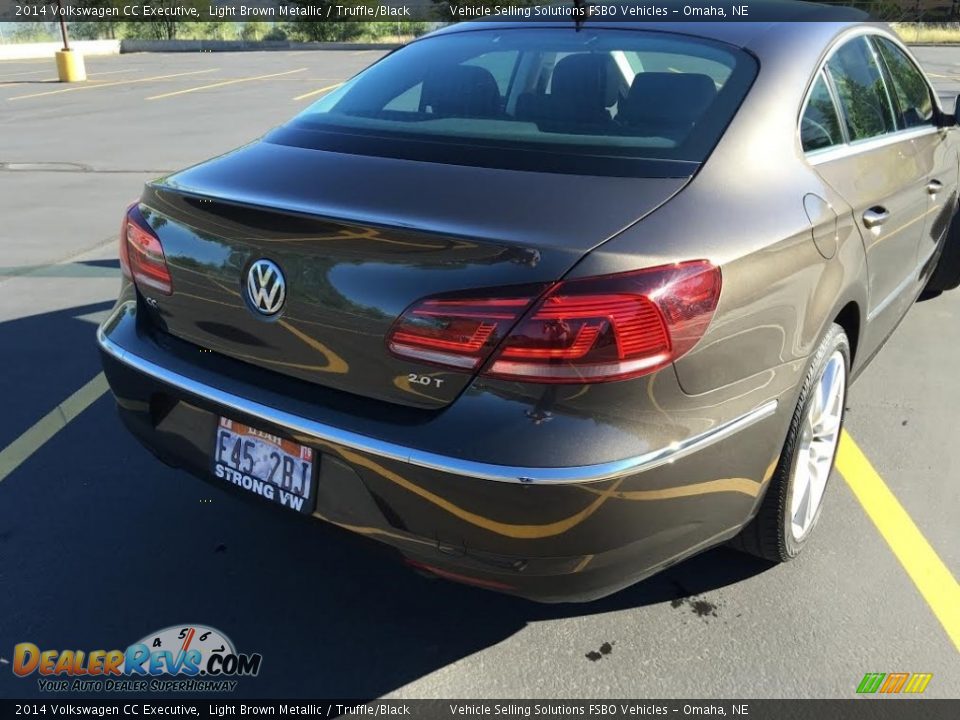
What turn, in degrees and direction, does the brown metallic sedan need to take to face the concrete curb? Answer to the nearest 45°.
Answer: approximately 45° to its left

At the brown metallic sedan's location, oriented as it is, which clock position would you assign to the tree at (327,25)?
The tree is roughly at 10 o'clock from the brown metallic sedan.

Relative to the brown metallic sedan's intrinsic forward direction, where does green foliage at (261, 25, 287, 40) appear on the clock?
The green foliage is roughly at 10 o'clock from the brown metallic sedan.

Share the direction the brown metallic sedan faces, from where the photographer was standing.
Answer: facing away from the viewer and to the right of the viewer

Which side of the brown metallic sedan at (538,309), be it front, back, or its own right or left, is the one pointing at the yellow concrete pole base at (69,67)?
left

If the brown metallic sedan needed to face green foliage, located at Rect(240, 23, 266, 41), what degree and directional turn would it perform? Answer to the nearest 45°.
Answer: approximately 45° to its left
